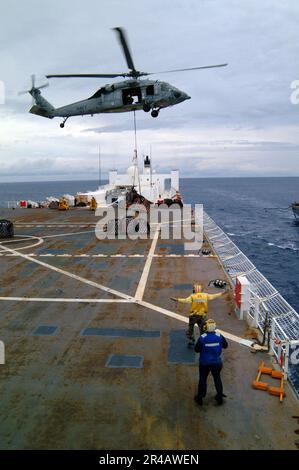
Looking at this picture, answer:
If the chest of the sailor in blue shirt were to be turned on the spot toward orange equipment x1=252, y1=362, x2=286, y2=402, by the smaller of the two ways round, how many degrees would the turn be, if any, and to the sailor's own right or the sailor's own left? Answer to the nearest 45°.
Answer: approximately 45° to the sailor's own right

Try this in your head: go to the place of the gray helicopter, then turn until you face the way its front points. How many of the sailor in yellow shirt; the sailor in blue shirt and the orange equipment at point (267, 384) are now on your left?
0

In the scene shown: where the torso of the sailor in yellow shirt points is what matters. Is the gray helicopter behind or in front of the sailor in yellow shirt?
in front

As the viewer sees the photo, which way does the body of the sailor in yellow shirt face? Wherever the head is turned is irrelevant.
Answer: away from the camera

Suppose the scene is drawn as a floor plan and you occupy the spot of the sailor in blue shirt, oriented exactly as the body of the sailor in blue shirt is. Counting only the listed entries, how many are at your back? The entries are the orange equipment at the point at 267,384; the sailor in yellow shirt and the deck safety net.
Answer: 0

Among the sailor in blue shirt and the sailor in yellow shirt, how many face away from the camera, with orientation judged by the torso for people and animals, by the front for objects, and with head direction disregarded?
2

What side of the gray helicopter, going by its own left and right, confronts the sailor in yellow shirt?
right

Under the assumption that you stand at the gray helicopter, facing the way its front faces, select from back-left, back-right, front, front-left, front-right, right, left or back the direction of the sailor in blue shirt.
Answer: right

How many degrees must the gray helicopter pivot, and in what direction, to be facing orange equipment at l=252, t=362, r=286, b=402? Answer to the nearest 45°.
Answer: approximately 90° to its right

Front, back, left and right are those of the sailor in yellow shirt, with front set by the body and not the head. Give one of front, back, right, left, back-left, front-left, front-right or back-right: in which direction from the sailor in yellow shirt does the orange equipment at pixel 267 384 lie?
back-right

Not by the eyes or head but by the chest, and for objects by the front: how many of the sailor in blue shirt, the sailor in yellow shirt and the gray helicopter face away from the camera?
2

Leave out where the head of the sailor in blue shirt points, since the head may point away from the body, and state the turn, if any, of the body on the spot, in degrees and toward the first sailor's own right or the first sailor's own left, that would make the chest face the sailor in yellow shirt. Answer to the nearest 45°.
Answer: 0° — they already face them

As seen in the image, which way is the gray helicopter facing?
to the viewer's right

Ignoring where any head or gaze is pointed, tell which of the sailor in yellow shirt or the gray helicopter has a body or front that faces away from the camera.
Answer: the sailor in yellow shirt

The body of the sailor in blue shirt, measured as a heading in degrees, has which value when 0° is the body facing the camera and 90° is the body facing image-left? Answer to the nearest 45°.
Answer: approximately 180°
